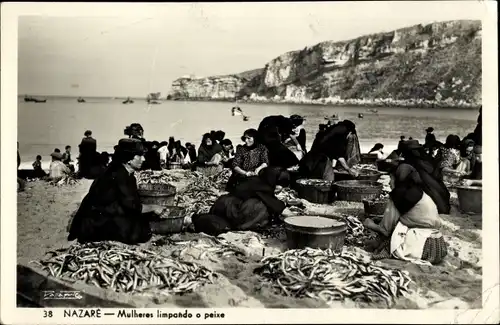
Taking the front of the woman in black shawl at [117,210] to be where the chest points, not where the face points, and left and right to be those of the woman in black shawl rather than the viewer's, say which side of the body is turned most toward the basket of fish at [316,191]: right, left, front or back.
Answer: front

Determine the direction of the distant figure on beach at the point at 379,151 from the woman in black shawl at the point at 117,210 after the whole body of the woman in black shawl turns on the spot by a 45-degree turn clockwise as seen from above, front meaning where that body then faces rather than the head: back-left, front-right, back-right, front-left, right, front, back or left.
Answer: front-left

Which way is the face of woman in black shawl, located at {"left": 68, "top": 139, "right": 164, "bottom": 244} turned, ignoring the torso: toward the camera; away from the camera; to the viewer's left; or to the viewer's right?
to the viewer's right

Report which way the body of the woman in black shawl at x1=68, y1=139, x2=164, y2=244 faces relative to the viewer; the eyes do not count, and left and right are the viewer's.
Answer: facing to the right of the viewer

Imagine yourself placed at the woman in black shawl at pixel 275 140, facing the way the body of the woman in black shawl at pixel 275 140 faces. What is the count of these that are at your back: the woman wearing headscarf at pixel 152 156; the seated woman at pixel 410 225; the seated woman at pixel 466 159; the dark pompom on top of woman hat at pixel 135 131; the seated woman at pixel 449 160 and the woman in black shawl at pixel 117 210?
3

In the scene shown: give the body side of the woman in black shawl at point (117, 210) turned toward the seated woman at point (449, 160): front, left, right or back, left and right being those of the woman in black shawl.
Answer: front
